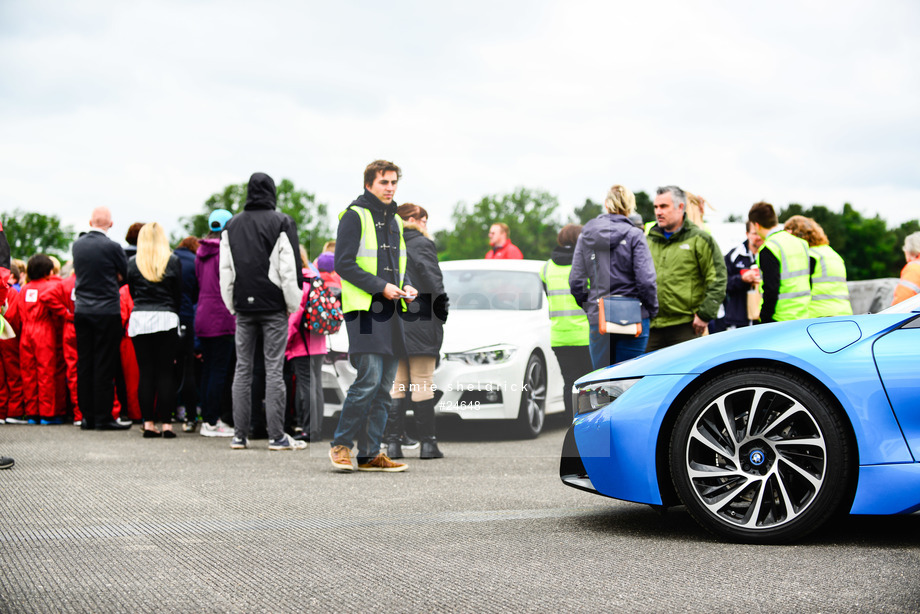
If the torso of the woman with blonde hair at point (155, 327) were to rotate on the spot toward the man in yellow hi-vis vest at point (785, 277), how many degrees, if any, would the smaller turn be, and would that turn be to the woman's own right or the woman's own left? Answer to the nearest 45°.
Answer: approximately 135° to the woman's own right

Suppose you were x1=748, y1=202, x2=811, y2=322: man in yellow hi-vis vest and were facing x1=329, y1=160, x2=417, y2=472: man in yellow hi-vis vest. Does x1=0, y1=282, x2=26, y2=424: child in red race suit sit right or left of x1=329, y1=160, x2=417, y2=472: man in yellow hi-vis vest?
right

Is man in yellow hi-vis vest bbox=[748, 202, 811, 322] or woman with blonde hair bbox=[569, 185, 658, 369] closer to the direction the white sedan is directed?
the woman with blonde hair

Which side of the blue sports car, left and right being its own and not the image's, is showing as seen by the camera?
left

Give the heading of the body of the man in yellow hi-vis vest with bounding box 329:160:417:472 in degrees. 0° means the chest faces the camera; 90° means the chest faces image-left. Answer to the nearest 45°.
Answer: approximately 315°

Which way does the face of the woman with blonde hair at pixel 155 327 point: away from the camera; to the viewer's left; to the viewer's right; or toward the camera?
away from the camera

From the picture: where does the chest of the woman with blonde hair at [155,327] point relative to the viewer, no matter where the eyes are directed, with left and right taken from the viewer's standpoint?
facing away from the viewer

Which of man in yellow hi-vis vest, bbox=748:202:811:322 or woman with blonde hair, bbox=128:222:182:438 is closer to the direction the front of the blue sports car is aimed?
the woman with blonde hair

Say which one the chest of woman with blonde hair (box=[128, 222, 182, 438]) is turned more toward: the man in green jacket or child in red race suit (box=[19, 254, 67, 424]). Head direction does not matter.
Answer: the child in red race suit

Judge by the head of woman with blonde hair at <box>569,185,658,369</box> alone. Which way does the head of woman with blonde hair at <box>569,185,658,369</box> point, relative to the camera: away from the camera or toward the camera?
away from the camera

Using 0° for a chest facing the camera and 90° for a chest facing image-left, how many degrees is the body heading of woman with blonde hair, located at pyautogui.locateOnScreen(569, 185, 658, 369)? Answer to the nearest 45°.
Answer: approximately 180°

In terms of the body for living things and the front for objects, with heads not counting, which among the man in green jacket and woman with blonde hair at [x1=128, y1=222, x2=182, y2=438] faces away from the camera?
the woman with blonde hair

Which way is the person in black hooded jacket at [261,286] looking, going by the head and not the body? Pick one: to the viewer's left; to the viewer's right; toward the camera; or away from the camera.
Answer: away from the camera

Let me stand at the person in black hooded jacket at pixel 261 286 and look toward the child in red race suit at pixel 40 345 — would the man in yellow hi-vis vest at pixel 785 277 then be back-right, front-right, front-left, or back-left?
back-right

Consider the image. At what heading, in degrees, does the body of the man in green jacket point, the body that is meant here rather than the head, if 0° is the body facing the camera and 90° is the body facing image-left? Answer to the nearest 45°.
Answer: approximately 45°

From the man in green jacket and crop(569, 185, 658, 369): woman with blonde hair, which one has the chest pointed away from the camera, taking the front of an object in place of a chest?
the woman with blonde hair
